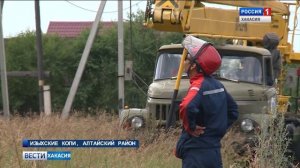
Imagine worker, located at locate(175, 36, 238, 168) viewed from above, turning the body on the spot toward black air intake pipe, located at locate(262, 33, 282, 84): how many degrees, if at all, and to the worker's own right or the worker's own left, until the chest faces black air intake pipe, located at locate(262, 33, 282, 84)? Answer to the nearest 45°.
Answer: approximately 45° to the worker's own right

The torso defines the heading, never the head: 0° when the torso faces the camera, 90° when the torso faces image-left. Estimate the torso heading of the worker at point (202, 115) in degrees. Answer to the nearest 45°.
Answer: approximately 135°

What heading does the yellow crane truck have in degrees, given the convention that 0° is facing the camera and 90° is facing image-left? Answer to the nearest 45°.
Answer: approximately 45°

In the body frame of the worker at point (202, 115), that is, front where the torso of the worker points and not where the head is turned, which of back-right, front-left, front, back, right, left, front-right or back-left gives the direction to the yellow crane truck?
front-right

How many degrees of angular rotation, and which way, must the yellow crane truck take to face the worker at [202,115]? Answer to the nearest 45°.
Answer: approximately 45° to its left
